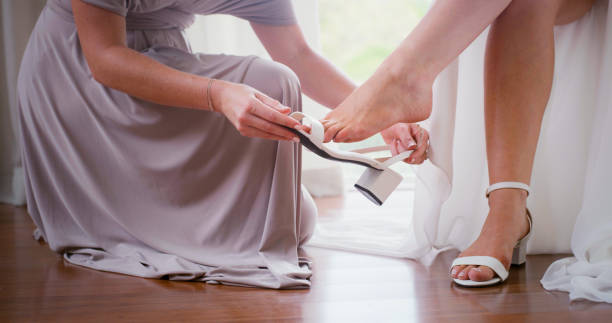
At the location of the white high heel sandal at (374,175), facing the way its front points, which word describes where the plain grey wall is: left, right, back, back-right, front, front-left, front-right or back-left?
front-right

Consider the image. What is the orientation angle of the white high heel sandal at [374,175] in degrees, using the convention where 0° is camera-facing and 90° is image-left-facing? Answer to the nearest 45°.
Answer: approximately 90°

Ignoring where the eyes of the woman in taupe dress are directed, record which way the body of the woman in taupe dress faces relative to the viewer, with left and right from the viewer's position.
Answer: facing to the right of the viewer
